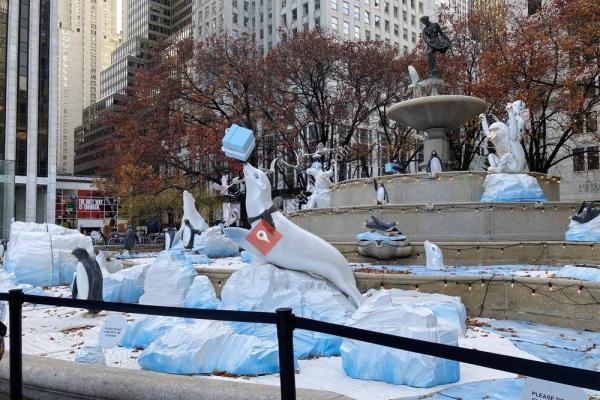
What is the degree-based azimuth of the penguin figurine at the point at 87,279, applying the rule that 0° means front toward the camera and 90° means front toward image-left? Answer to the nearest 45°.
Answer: approximately 90°

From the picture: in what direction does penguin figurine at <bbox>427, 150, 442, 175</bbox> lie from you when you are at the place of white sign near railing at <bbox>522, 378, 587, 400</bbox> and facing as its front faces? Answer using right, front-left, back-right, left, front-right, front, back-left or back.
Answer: back

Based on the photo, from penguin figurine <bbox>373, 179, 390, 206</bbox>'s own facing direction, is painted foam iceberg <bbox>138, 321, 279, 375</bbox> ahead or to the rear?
ahead

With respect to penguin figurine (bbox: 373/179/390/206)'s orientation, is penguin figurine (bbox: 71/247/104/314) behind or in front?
in front

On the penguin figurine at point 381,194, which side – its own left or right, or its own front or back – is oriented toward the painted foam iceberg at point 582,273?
left

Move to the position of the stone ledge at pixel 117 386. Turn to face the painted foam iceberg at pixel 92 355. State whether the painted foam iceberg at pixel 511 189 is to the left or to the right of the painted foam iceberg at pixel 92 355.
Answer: right

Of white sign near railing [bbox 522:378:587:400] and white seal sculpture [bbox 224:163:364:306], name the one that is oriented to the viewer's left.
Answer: the white seal sculpture

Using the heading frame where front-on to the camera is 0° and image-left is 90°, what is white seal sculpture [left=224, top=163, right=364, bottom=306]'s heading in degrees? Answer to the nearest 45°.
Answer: approximately 90°

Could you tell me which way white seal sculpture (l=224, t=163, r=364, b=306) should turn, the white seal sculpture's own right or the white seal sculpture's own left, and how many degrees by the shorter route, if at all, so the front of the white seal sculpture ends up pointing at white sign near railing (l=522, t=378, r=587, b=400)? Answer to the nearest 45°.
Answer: approximately 90° to the white seal sculpture's own left

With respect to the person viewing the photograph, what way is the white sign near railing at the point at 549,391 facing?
facing the viewer

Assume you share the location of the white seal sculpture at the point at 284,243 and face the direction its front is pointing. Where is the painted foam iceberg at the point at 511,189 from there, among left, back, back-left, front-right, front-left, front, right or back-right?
back-right

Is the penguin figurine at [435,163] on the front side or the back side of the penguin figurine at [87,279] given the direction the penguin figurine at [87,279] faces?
on the back side

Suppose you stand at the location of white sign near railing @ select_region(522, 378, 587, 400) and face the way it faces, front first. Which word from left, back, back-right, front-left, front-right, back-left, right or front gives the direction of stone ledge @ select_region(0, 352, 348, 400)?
right

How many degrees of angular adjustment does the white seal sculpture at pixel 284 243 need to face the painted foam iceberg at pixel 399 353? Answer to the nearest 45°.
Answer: approximately 135° to its left

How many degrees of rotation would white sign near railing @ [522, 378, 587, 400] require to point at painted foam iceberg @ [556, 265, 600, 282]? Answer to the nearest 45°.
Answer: approximately 180°
